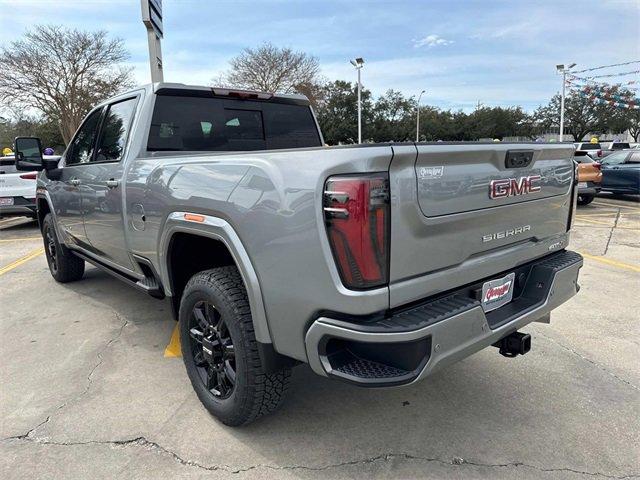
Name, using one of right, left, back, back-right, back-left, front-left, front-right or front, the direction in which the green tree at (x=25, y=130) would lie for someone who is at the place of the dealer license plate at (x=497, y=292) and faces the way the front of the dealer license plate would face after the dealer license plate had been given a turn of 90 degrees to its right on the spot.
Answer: right

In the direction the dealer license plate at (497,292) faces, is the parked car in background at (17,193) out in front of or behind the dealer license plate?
behind

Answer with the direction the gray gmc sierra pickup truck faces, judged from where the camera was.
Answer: facing away from the viewer and to the left of the viewer

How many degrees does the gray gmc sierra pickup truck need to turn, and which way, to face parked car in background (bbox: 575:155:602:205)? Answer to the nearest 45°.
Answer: approximately 90° to its right

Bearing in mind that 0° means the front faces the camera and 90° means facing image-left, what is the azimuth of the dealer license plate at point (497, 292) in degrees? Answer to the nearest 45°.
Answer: approximately 315°

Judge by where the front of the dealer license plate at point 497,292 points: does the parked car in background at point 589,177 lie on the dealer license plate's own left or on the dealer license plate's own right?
on the dealer license plate's own left

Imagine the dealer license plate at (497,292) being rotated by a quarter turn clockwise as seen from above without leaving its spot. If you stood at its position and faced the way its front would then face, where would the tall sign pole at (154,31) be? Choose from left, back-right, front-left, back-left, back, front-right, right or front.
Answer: right

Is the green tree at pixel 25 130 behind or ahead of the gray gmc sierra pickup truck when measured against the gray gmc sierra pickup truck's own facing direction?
ahead

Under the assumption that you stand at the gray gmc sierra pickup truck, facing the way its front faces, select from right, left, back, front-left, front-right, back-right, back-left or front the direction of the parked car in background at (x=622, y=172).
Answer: right

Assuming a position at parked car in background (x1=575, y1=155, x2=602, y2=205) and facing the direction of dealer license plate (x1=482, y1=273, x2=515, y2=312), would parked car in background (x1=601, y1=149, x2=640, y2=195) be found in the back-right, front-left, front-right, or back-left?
back-left

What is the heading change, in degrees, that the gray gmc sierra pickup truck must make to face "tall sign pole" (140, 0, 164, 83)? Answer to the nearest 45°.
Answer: approximately 45° to its right
